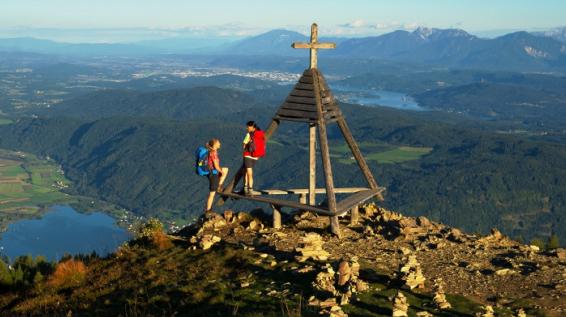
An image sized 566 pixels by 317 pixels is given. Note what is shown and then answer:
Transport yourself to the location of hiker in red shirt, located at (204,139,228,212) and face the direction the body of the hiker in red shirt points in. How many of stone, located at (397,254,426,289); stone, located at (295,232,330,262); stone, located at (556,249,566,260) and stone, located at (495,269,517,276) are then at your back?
0

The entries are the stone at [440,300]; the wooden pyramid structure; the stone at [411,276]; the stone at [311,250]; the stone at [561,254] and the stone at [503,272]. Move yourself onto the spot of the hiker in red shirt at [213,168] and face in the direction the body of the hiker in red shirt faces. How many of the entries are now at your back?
0

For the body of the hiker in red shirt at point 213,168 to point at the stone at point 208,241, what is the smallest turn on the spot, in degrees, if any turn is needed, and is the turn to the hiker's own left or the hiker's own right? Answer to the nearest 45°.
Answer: approximately 90° to the hiker's own right

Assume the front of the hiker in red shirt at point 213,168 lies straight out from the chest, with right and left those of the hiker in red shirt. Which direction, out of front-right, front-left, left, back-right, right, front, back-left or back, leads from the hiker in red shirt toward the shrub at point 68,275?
back-right

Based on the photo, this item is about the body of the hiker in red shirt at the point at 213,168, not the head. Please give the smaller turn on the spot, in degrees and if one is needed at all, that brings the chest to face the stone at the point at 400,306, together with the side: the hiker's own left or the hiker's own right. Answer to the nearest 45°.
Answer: approximately 45° to the hiker's own right

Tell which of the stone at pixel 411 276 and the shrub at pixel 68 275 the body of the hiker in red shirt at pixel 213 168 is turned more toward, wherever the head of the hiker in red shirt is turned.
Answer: the stone

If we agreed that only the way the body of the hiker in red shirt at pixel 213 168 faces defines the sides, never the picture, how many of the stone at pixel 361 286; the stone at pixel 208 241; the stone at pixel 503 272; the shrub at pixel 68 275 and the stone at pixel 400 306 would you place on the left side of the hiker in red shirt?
0

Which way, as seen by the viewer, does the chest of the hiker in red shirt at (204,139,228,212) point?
to the viewer's right

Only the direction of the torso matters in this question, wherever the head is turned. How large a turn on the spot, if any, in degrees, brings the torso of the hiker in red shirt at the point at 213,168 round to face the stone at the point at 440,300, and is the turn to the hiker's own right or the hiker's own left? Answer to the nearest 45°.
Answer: approximately 45° to the hiker's own right

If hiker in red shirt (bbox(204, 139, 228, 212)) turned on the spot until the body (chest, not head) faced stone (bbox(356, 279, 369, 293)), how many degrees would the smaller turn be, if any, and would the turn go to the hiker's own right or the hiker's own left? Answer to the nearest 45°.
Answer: approximately 45° to the hiker's own right

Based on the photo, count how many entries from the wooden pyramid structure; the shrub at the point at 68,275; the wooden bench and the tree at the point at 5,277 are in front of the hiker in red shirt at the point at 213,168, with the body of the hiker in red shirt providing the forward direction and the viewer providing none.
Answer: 2

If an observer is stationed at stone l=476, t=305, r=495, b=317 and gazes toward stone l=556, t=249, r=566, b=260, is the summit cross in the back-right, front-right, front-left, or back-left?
front-left

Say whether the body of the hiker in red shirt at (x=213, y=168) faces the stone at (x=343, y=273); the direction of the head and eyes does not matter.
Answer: no

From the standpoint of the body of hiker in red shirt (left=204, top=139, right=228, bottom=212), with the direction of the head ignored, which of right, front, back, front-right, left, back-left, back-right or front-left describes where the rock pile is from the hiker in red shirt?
front-right

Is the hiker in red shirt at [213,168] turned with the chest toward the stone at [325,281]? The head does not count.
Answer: no
